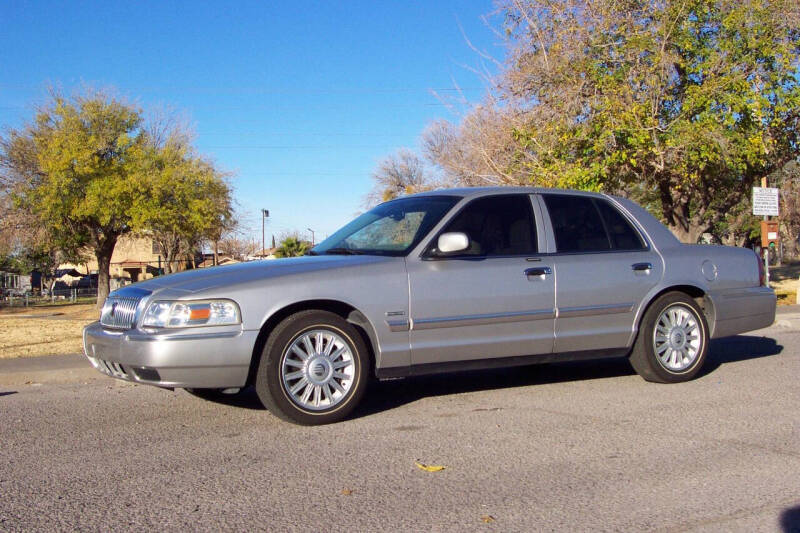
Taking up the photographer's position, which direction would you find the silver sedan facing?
facing the viewer and to the left of the viewer

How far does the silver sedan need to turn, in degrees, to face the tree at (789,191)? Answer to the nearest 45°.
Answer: approximately 180°

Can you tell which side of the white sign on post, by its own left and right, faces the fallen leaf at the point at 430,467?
front

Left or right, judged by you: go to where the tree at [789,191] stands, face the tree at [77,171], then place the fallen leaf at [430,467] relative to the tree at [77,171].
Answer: left

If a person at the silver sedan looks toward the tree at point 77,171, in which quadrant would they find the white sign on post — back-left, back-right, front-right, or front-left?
front-right

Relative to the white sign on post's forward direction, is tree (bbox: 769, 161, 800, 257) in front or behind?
behind

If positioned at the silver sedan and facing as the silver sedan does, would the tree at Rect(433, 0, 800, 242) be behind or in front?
behind

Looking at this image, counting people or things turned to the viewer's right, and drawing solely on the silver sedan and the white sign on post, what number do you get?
0

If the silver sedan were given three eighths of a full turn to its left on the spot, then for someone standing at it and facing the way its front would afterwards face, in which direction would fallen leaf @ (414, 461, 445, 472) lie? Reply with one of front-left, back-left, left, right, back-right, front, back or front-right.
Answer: right

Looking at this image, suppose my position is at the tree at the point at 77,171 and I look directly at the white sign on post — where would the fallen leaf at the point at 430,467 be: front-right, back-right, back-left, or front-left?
front-right

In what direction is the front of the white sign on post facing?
toward the camera

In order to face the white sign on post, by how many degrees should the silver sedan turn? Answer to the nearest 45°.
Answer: approximately 180°

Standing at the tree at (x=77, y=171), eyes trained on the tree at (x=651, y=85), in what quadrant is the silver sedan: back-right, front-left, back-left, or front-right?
front-right
